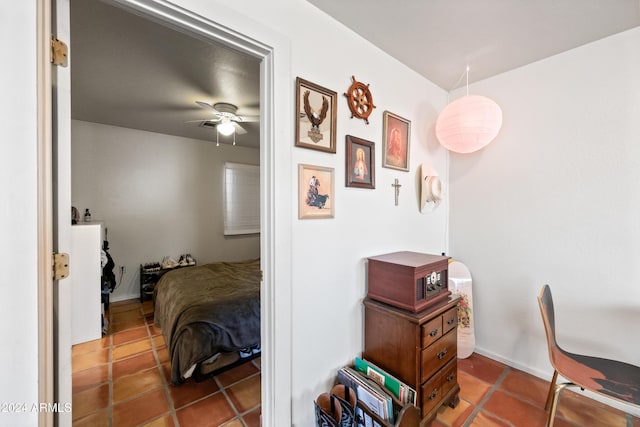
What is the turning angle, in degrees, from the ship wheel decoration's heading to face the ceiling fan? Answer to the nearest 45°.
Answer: approximately 180°

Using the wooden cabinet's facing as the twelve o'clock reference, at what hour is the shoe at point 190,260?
The shoe is roughly at 5 o'clock from the wooden cabinet.

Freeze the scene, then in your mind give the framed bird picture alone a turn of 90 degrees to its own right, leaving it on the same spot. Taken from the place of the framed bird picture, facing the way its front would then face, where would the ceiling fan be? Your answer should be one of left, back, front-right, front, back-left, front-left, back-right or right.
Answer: right

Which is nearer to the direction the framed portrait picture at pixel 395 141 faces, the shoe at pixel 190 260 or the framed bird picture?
the framed bird picture

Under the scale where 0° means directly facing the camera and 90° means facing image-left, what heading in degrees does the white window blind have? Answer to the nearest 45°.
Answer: approximately 315°

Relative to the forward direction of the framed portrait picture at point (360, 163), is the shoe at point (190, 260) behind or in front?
behind

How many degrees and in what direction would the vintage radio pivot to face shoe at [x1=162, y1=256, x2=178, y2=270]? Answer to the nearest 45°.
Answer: approximately 135° to its right

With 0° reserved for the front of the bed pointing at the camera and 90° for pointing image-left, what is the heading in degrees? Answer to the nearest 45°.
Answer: approximately 45°
